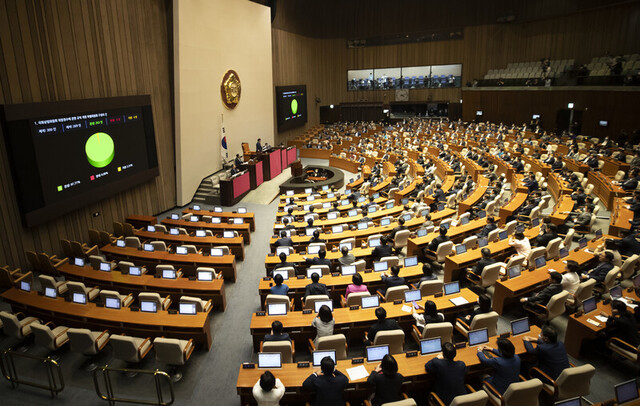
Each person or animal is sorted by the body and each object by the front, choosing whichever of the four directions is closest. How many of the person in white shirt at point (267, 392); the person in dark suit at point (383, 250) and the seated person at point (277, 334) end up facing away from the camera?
3

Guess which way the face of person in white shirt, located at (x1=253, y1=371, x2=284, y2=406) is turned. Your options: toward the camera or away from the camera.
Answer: away from the camera

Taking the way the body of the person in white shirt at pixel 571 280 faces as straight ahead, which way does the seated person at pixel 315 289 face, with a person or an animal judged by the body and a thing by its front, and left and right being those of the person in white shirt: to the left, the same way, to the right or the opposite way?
the same way

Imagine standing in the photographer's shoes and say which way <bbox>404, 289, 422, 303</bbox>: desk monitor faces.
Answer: facing the viewer

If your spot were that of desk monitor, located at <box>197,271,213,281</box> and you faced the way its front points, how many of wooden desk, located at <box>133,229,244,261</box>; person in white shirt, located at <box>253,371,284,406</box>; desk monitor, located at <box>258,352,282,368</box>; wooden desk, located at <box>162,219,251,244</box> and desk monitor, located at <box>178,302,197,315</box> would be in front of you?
3

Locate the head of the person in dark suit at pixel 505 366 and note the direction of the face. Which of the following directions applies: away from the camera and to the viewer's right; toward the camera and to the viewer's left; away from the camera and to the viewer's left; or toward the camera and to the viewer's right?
away from the camera and to the viewer's left

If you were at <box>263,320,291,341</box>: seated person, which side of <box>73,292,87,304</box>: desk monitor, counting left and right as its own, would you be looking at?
left

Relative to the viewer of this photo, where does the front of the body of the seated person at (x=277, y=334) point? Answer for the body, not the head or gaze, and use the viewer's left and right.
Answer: facing away from the viewer

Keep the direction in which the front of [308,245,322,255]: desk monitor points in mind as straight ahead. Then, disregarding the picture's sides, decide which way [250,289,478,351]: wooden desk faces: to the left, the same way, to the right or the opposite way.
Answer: the same way

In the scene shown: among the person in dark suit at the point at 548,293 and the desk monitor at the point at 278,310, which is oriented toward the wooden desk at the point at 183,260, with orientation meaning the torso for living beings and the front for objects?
the person in dark suit

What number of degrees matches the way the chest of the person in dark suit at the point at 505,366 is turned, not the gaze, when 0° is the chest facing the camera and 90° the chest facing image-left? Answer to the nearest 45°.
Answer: approximately 135°

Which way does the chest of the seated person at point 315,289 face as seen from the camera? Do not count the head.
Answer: away from the camera

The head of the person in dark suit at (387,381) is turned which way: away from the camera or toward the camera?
away from the camera

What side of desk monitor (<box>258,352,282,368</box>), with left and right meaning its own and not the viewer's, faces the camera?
front

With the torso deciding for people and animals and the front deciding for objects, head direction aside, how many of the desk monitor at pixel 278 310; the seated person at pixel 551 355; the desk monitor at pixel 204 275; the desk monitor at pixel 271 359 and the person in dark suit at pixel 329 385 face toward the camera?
3
